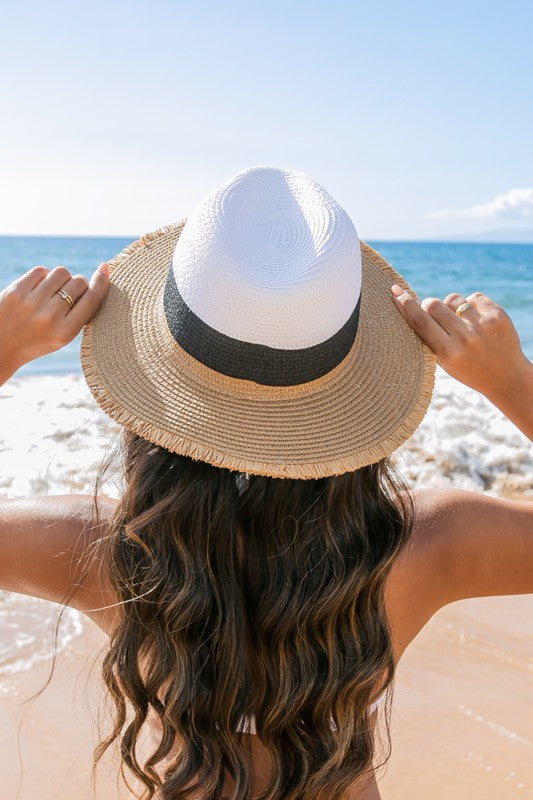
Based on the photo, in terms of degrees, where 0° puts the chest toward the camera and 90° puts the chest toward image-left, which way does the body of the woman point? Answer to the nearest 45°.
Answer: approximately 180°

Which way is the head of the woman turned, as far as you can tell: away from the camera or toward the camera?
away from the camera
